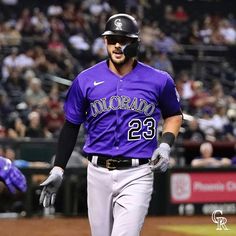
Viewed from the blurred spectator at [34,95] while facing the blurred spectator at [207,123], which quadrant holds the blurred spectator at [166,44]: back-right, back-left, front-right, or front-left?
front-left

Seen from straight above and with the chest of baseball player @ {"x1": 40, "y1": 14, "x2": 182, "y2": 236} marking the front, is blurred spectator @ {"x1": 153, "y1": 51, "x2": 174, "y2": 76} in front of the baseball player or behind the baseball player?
behind

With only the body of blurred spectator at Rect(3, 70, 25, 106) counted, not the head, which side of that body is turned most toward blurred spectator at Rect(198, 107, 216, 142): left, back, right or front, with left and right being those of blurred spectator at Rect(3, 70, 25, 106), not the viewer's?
left

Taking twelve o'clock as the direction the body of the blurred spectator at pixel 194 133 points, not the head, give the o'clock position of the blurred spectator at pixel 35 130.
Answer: the blurred spectator at pixel 35 130 is roughly at 2 o'clock from the blurred spectator at pixel 194 133.

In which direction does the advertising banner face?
toward the camera

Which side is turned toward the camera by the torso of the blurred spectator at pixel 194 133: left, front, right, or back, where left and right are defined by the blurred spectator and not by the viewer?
front

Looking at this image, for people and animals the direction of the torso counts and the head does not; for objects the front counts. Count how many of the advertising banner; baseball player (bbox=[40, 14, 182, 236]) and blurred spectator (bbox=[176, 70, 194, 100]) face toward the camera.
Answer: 3

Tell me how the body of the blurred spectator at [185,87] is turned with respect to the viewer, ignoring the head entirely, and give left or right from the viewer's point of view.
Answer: facing the viewer

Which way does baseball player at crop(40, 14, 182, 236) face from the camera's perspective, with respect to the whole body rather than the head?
toward the camera

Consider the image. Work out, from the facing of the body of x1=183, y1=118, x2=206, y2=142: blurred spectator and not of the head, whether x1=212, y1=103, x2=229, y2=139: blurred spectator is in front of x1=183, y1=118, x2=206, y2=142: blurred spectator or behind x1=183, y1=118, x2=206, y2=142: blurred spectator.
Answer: behind

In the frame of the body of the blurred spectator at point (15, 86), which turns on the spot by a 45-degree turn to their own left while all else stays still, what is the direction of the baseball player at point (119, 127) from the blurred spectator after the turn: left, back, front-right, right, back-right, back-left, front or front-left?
front-right

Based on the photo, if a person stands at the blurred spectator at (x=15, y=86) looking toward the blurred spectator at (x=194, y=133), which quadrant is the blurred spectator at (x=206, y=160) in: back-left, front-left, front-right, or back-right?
front-right

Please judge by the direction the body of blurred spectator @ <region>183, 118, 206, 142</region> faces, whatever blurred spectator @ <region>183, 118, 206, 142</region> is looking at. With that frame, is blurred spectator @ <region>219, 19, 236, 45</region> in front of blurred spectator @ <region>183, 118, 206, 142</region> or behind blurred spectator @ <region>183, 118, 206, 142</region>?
behind
